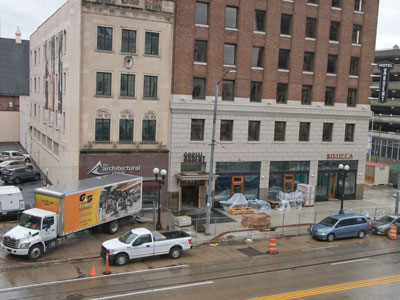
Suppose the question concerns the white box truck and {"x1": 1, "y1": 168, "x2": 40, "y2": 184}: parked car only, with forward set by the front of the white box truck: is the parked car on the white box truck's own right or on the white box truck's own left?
on the white box truck's own right

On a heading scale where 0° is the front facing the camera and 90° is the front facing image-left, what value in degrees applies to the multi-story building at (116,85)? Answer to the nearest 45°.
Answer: approximately 0°

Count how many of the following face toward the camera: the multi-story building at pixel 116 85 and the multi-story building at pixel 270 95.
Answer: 2

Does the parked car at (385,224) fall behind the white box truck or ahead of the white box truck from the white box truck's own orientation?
behind
